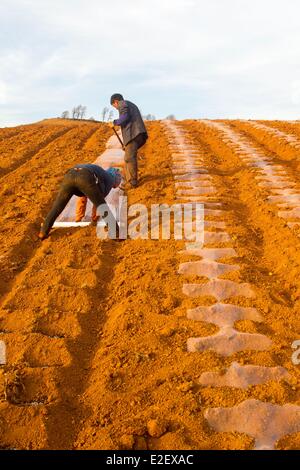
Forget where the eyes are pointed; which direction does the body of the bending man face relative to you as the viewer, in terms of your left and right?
facing away from the viewer and to the right of the viewer

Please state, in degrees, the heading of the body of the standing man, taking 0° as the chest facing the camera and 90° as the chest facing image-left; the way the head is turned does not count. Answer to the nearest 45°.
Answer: approximately 90°

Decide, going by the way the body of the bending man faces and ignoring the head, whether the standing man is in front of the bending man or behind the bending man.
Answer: in front

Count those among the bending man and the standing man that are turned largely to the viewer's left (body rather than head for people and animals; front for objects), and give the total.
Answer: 1

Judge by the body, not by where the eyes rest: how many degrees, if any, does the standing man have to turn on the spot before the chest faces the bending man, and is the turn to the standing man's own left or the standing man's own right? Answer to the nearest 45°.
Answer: approximately 90° to the standing man's own left

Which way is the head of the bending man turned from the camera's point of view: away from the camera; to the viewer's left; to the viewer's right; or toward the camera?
to the viewer's right
